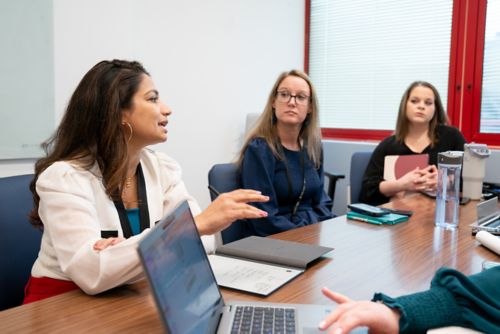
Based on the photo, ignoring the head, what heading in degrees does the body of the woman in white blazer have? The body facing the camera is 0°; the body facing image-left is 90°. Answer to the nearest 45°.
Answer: approximately 315°

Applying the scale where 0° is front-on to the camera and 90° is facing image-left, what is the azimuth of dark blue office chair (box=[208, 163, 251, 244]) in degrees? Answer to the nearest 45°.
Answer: approximately 315°

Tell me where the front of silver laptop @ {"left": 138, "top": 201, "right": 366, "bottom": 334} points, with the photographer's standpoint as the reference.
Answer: facing to the right of the viewer

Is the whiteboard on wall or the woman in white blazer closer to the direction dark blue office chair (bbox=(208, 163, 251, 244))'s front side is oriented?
the woman in white blazer

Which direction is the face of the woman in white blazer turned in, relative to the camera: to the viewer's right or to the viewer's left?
to the viewer's right
